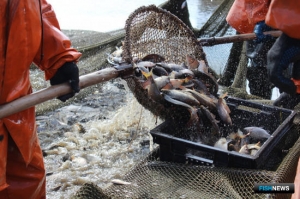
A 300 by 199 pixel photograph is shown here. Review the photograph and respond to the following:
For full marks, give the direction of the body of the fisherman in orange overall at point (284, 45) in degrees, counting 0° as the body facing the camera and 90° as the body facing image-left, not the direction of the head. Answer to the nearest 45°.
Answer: approximately 90°
